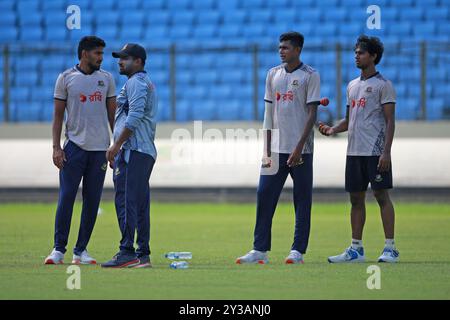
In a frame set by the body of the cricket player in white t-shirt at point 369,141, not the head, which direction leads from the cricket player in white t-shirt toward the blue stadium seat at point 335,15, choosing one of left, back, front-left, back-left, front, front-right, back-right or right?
back-right

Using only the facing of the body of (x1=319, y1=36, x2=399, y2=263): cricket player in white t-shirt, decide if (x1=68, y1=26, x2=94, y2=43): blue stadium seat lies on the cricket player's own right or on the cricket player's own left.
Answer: on the cricket player's own right

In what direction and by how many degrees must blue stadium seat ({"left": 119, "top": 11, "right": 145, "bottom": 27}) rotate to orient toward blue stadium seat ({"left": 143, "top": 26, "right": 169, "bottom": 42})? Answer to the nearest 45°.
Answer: approximately 45° to its left

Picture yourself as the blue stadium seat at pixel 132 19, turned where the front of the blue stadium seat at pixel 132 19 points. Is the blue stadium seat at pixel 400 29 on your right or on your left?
on your left

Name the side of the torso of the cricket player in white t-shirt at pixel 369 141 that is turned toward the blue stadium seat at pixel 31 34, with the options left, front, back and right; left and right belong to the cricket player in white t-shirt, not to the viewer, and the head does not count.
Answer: right

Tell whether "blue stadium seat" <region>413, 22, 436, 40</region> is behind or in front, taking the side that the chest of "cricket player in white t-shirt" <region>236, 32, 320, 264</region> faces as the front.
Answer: behind

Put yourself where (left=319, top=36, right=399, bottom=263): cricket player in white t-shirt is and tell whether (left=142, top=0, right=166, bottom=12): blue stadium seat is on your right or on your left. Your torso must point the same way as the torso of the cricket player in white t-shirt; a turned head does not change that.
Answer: on your right

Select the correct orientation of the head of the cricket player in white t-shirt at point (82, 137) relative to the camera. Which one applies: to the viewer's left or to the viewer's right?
to the viewer's right

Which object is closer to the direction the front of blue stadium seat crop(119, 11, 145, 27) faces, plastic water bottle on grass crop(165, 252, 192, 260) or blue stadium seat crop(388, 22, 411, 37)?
the plastic water bottle on grass

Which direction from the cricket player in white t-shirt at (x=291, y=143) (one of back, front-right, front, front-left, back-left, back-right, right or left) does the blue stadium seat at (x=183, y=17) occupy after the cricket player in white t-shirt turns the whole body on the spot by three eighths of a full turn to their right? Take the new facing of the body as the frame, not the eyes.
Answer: front

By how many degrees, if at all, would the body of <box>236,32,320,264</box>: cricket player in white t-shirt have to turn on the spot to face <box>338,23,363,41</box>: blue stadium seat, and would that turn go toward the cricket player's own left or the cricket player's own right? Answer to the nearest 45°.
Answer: approximately 135° to the cricket player's own right

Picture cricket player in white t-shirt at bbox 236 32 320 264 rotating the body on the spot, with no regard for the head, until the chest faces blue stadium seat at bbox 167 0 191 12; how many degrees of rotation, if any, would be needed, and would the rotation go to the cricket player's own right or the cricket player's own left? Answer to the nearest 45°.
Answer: approximately 135° to the cricket player's own right
